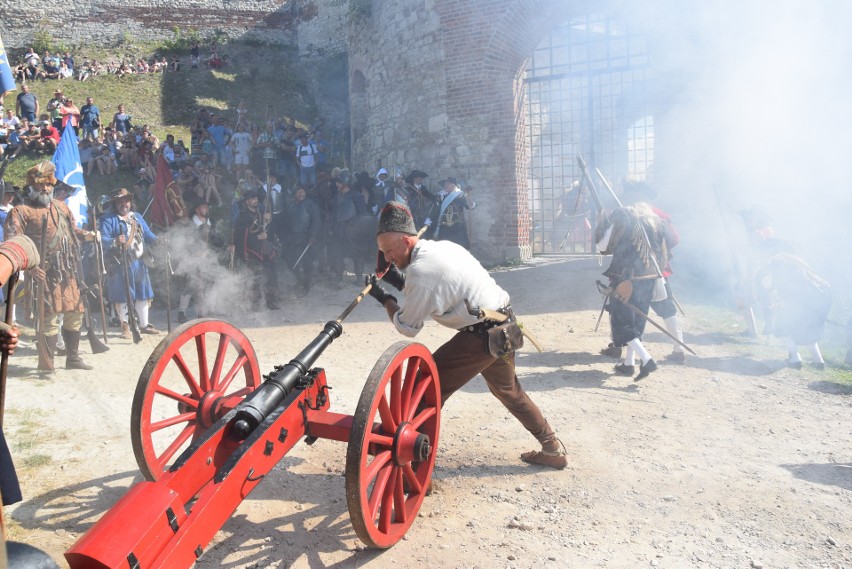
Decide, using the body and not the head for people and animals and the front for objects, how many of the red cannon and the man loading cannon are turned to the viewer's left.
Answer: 1

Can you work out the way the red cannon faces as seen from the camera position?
facing away from the viewer and to the right of the viewer

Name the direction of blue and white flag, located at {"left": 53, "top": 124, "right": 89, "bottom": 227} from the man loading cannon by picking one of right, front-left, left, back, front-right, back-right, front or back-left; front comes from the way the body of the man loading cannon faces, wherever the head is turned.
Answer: front-right

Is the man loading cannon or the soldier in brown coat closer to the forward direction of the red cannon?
the man loading cannon

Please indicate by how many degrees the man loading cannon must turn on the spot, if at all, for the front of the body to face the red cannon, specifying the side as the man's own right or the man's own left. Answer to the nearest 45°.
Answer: approximately 45° to the man's own left

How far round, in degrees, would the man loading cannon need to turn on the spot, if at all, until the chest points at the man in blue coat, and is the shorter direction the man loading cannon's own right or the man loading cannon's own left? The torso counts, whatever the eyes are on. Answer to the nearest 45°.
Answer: approximately 45° to the man loading cannon's own right

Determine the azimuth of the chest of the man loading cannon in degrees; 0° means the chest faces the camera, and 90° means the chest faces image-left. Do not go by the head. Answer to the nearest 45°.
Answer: approximately 90°
